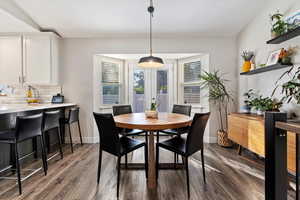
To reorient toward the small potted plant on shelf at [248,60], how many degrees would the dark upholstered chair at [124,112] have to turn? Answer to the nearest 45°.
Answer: approximately 45° to its left

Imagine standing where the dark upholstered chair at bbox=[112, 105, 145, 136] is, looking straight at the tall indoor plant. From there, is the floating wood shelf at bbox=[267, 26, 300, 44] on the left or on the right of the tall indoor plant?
right

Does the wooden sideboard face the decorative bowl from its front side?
yes

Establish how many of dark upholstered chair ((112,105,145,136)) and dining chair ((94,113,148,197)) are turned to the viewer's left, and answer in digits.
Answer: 0

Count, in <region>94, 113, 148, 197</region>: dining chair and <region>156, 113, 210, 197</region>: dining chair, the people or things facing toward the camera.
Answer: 0

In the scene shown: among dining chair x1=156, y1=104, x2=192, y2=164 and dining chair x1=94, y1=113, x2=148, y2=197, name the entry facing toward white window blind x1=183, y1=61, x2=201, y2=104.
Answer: dining chair x1=94, y1=113, x2=148, y2=197

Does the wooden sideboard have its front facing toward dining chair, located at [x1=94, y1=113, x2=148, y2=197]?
yes

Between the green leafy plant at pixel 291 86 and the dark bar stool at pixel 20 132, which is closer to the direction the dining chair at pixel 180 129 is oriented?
the dark bar stool

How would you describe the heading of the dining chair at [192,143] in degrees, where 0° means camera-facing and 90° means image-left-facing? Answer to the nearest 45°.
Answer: approximately 135°

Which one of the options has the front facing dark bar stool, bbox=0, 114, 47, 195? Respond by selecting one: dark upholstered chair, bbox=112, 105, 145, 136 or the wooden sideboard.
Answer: the wooden sideboard

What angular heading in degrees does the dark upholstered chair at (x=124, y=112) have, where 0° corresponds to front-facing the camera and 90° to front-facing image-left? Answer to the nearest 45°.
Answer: approximately 315°

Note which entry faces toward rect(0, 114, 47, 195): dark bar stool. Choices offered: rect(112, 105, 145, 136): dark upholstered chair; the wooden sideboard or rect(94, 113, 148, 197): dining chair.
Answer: the wooden sideboard

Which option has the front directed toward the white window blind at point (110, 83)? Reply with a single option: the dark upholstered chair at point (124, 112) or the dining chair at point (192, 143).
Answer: the dining chair

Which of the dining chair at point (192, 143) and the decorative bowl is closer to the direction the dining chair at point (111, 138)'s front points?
the decorative bowl

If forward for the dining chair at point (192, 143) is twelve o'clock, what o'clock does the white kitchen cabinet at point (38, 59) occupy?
The white kitchen cabinet is roughly at 11 o'clock from the dining chair.

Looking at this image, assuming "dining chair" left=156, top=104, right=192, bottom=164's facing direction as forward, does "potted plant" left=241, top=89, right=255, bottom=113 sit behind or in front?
behind

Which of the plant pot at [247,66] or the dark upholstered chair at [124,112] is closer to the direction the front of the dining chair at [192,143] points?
the dark upholstered chair

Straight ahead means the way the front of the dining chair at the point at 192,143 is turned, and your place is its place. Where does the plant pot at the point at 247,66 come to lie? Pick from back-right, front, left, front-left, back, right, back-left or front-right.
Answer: right
